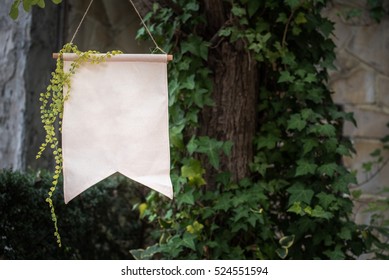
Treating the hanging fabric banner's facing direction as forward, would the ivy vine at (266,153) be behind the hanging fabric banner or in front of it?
behind

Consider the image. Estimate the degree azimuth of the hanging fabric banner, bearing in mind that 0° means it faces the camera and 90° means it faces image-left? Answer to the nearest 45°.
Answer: approximately 0°

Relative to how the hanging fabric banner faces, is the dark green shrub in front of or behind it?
behind

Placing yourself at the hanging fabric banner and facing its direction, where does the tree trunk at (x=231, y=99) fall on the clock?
The tree trunk is roughly at 7 o'clock from the hanging fabric banner.
